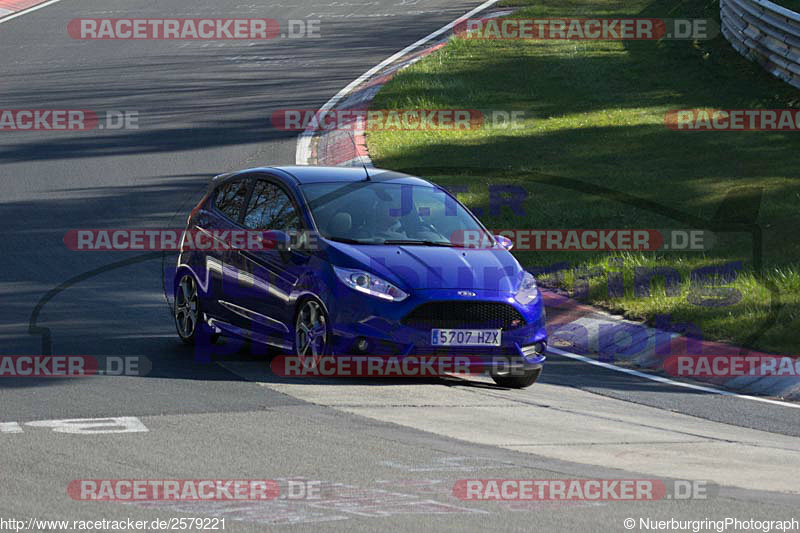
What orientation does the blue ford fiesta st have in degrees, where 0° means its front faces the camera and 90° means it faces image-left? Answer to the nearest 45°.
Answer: approximately 315°

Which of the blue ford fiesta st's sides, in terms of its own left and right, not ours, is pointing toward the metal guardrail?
left
